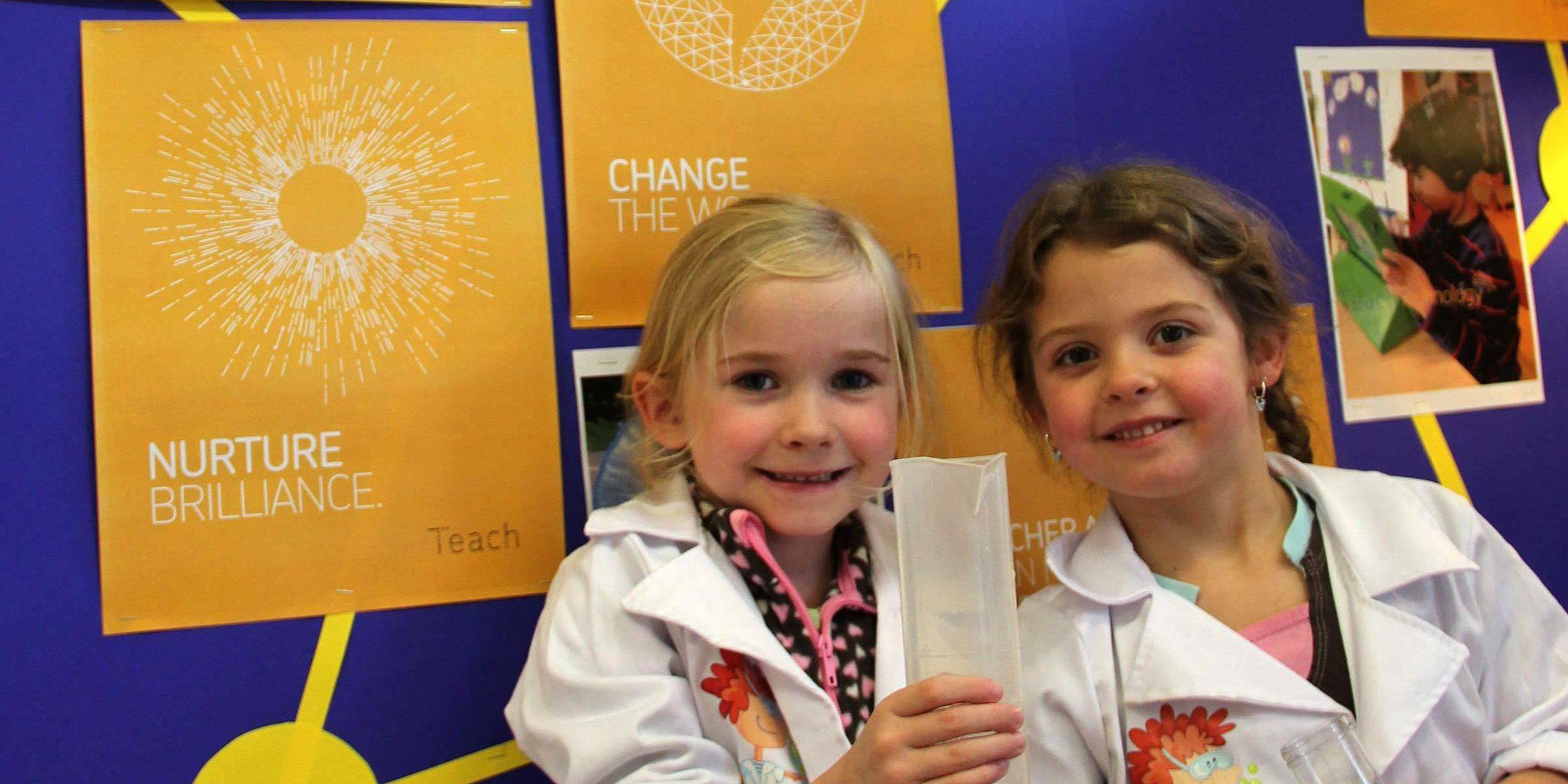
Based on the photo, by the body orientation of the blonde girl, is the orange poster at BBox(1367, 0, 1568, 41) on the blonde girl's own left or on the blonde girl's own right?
on the blonde girl's own left

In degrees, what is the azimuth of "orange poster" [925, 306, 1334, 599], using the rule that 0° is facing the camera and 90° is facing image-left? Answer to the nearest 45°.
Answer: approximately 0°

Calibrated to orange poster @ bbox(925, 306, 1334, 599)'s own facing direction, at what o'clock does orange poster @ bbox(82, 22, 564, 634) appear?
orange poster @ bbox(82, 22, 564, 634) is roughly at 2 o'clock from orange poster @ bbox(925, 306, 1334, 599).

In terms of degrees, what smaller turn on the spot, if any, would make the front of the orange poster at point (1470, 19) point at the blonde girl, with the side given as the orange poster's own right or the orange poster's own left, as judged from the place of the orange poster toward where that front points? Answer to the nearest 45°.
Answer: approximately 45° to the orange poster's own right

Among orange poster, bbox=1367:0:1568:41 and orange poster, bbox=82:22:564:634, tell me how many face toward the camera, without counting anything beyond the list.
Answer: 2

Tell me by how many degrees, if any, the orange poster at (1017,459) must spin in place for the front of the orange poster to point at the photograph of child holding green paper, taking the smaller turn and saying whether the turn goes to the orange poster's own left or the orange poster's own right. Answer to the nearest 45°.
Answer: approximately 135° to the orange poster's own left
